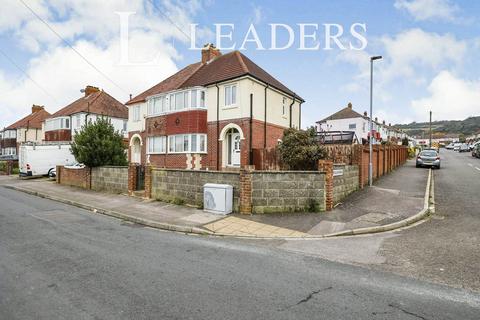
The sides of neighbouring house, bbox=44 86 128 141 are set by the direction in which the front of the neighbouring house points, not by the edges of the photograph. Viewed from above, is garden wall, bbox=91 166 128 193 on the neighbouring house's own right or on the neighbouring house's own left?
on the neighbouring house's own left

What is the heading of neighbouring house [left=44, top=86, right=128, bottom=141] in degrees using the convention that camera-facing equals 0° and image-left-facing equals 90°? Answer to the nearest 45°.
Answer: approximately 45°

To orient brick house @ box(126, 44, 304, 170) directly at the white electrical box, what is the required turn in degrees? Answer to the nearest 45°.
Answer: approximately 45° to its left

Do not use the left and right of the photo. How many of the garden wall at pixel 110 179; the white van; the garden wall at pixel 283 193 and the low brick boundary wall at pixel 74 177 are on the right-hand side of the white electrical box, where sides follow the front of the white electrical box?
3

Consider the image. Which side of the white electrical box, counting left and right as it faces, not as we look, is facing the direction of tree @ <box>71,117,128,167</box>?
right

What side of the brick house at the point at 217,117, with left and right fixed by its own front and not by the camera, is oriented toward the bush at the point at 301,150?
left

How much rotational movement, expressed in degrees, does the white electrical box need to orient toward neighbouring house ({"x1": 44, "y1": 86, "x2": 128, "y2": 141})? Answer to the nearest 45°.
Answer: approximately 90° to its right

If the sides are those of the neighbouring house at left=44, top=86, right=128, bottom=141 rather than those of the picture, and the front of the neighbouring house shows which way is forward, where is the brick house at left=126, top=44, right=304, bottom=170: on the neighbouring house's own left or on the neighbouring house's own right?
on the neighbouring house's own left

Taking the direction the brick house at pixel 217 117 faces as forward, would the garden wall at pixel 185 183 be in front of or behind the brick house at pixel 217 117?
in front

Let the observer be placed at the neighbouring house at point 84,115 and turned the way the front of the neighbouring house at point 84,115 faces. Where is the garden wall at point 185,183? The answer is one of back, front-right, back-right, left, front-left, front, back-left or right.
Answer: front-left

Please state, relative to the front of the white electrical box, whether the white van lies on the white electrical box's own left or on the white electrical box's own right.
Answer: on the white electrical box's own right

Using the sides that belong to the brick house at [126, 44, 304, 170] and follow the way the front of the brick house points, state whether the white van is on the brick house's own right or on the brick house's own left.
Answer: on the brick house's own right

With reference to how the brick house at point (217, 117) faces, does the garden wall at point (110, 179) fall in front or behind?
in front
